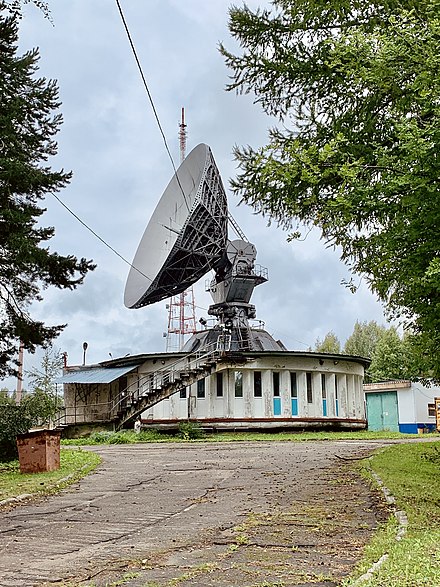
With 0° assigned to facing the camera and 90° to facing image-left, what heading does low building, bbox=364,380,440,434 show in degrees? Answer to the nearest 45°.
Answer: approximately 45°

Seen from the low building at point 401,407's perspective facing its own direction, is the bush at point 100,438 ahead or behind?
ahead

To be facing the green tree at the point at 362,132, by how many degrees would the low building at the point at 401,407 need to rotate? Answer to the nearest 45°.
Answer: approximately 45° to its left

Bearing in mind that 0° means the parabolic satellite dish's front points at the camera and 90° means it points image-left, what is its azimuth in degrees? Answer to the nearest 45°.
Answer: approximately 90°

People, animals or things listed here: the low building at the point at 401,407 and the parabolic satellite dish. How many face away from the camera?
0
